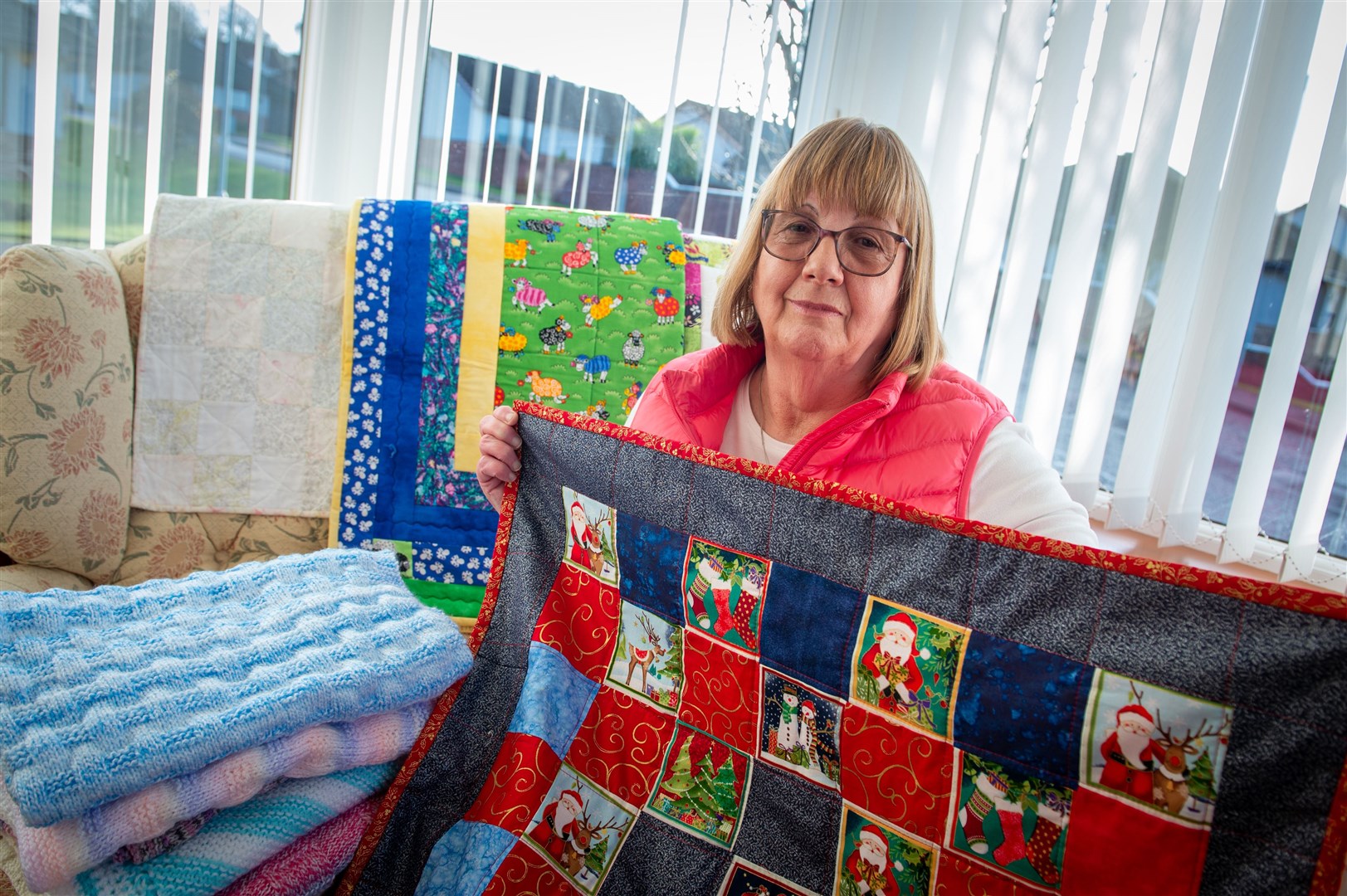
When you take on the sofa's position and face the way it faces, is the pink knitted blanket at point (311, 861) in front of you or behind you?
in front

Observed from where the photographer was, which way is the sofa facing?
facing the viewer

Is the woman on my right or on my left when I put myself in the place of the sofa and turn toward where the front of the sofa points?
on my left

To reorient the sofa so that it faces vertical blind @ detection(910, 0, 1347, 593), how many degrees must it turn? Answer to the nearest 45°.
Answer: approximately 90° to its left

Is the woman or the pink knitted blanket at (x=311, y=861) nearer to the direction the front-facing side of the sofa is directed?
the pink knitted blanket
